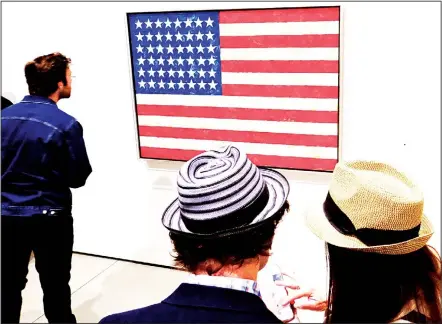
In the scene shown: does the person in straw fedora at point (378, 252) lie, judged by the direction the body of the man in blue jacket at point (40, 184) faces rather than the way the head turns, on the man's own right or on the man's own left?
on the man's own right

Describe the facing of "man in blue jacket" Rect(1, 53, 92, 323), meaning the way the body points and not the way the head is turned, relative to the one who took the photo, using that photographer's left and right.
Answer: facing away from the viewer and to the right of the viewer

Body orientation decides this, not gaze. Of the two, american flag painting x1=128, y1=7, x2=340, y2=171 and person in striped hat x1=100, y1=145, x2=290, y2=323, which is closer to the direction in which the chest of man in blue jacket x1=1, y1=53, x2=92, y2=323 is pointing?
the american flag painting

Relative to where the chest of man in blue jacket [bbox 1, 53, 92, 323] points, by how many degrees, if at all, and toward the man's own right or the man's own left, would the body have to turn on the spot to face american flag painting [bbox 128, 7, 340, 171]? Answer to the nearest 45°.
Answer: approximately 45° to the man's own right

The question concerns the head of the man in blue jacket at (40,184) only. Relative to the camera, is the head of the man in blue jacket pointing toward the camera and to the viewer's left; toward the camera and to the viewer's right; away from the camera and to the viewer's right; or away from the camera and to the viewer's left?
away from the camera and to the viewer's right

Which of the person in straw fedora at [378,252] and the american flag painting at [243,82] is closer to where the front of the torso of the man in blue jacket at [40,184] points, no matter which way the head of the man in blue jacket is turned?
the american flag painting
